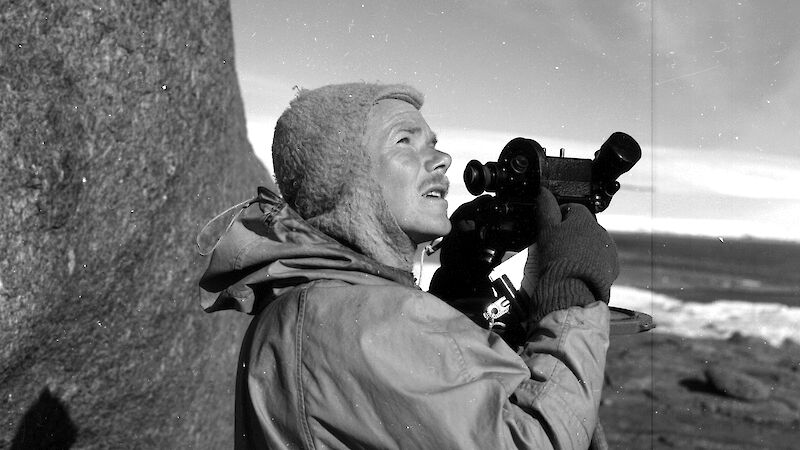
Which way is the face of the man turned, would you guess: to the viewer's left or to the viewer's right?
to the viewer's right

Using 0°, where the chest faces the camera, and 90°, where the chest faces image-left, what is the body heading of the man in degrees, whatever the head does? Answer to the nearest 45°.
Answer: approximately 270°
